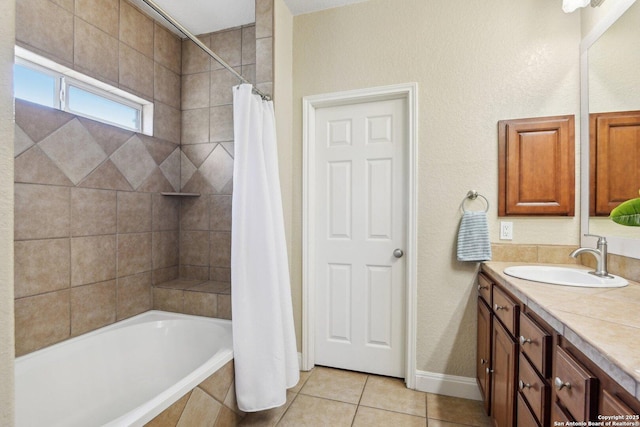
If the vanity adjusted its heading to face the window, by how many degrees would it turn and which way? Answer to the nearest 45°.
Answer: approximately 45° to its right

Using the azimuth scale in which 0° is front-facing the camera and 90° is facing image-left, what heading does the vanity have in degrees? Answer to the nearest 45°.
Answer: approximately 45°

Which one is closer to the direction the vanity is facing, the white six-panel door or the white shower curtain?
the white shower curtain

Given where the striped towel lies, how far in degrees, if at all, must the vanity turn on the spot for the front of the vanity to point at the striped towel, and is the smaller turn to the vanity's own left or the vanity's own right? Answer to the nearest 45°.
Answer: approximately 90° to the vanity's own right

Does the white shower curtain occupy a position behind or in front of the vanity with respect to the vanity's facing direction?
in front

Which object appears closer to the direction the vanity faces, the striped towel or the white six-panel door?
the white six-panel door
